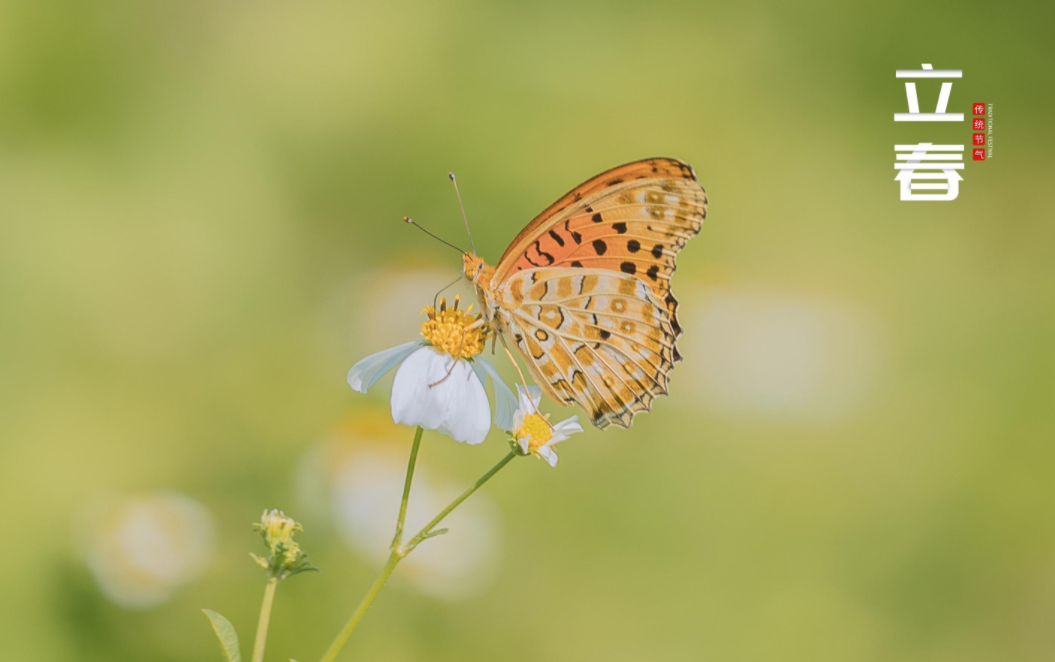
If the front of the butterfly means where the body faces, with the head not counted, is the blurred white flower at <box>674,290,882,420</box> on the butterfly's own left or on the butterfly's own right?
on the butterfly's own right

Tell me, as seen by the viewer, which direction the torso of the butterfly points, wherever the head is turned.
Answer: to the viewer's left

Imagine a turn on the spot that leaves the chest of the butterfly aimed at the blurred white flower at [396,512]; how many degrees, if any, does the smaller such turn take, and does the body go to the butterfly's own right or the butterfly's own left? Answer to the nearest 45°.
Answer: approximately 45° to the butterfly's own right
